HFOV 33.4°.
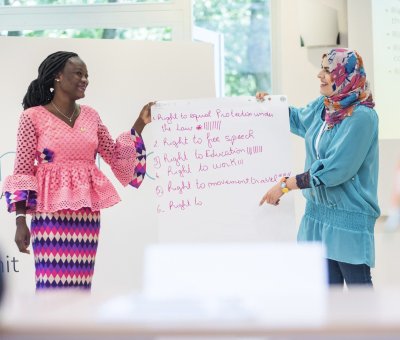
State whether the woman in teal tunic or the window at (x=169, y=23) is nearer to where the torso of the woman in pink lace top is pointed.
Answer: the woman in teal tunic

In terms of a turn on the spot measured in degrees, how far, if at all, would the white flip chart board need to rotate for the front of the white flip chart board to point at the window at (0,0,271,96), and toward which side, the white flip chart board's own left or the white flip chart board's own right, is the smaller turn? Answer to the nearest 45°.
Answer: approximately 180°

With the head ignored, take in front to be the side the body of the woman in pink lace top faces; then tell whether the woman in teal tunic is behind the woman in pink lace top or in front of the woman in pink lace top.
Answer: in front

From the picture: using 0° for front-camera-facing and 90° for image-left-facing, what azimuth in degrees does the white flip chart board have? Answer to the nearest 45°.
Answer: approximately 0°

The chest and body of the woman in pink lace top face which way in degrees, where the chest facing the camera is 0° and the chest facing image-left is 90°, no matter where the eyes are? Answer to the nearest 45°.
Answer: approximately 315°

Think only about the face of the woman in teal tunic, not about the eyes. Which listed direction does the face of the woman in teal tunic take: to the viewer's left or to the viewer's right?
to the viewer's left
